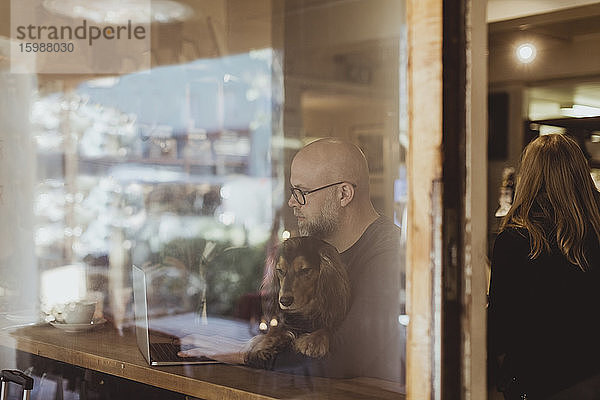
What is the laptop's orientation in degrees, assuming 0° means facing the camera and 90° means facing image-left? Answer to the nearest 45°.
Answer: approximately 270°

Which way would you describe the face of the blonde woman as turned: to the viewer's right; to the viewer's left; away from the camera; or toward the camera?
away from the camera

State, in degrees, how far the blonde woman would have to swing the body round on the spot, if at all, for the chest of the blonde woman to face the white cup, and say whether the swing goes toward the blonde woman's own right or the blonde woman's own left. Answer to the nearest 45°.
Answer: approximately 135° to the blonde woman's own left

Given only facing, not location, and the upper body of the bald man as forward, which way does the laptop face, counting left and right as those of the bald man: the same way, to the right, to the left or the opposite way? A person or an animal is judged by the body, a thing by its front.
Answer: the opposite way

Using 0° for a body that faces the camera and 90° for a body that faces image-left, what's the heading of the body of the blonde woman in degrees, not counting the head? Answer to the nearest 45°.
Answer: approximately 180°

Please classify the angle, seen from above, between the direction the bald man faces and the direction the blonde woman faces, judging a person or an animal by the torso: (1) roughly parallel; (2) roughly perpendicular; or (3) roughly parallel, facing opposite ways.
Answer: roughly perpendicular

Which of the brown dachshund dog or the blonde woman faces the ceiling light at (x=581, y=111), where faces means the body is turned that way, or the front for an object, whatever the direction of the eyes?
the blonde woman

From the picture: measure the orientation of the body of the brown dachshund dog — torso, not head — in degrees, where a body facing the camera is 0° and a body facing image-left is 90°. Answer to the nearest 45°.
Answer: approximately 45°
